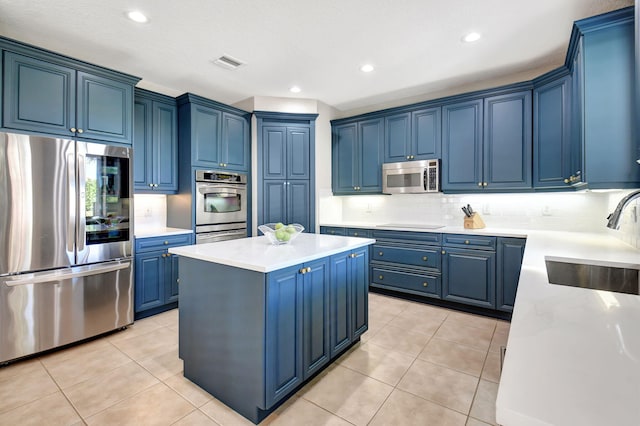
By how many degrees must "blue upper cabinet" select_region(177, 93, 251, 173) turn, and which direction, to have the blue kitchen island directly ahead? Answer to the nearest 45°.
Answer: approximately 45° to its right

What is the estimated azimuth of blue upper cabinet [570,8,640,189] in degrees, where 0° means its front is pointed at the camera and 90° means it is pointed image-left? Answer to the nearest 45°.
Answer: approximately 90°

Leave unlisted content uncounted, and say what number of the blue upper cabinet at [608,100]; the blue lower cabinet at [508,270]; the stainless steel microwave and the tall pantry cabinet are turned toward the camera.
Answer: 3

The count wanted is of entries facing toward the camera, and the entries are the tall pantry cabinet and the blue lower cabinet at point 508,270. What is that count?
2

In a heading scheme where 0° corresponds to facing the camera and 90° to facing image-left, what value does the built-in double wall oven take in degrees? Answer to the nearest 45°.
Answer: approximately 315°

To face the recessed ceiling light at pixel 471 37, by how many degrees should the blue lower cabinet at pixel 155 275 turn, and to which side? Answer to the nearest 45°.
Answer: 0° — it already faces it
